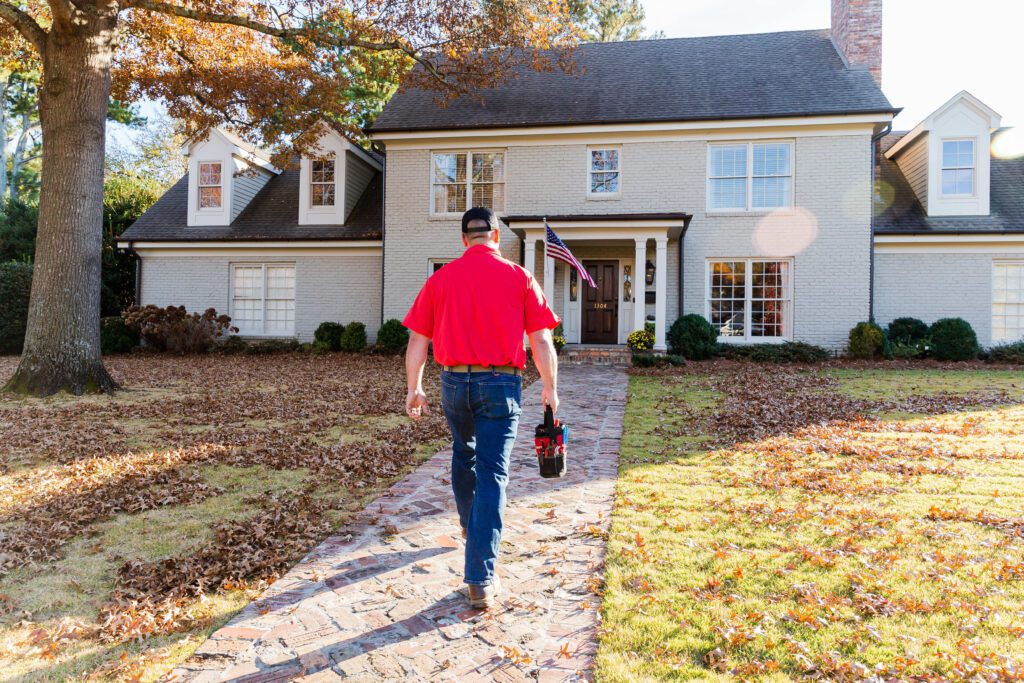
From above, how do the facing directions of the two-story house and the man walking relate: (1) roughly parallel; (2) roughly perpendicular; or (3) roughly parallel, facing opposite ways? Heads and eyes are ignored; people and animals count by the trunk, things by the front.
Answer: roughly parallel, facing opposite ways

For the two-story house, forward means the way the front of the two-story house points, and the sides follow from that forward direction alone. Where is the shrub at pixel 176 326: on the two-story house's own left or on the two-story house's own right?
on the two-story house's own right

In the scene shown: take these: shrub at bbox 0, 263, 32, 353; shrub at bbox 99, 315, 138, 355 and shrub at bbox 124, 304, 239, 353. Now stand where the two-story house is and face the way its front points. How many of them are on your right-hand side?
3

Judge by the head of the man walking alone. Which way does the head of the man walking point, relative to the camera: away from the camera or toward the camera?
away from the camera

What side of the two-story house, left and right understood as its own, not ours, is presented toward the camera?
front

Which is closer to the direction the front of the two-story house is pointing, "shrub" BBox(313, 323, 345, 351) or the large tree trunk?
the large tree trunk

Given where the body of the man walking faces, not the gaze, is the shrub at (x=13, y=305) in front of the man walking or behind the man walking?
in front

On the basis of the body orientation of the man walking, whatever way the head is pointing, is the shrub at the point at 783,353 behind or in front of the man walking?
in front

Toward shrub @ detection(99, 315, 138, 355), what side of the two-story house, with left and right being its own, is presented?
right

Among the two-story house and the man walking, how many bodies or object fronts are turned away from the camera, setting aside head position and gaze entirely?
1

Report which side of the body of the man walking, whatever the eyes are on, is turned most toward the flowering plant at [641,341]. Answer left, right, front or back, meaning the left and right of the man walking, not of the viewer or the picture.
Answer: front

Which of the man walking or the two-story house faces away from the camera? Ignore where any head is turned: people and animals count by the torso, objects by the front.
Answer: the man walking

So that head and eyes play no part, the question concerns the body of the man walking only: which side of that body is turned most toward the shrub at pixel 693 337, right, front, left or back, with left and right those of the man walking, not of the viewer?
front

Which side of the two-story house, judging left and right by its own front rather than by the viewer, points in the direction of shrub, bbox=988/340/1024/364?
left

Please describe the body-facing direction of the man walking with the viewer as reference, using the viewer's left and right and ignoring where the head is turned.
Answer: facing away from the viewer
